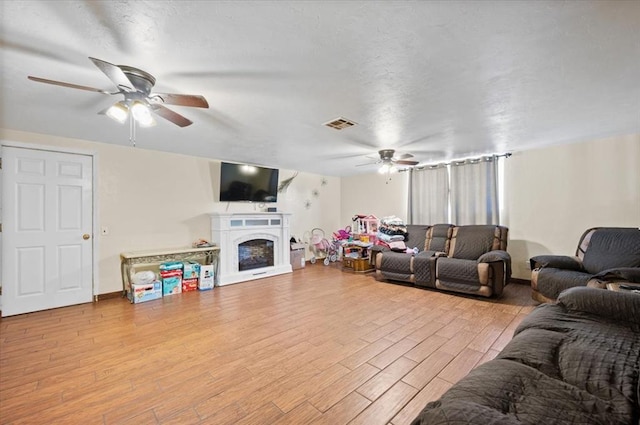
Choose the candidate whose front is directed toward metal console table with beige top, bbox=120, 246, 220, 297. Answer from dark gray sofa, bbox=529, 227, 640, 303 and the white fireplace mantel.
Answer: the dark gray sofa

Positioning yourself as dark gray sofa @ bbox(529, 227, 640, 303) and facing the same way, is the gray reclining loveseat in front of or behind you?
in front

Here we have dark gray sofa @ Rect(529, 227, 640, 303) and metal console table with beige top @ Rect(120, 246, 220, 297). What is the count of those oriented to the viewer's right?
0

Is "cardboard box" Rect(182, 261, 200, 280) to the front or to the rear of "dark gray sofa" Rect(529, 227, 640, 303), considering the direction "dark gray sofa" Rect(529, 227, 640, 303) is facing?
to the front

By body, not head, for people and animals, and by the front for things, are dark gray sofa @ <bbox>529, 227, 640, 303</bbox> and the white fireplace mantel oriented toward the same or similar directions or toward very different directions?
very different directions

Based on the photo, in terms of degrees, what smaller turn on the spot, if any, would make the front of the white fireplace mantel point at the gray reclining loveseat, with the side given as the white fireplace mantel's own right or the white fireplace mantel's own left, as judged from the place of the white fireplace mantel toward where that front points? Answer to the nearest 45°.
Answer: approximately 45° to the white fireplace mantel's own left

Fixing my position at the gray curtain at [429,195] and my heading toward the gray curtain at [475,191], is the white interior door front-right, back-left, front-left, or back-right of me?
back-right

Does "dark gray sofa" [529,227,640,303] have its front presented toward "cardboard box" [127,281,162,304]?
yes

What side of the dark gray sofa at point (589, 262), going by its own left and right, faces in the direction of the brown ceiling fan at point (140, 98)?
front

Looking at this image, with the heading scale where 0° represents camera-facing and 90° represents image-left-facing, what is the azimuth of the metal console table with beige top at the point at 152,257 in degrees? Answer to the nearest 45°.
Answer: approximately 0°

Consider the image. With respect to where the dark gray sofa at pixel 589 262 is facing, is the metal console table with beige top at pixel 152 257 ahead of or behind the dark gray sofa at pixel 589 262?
ahead
